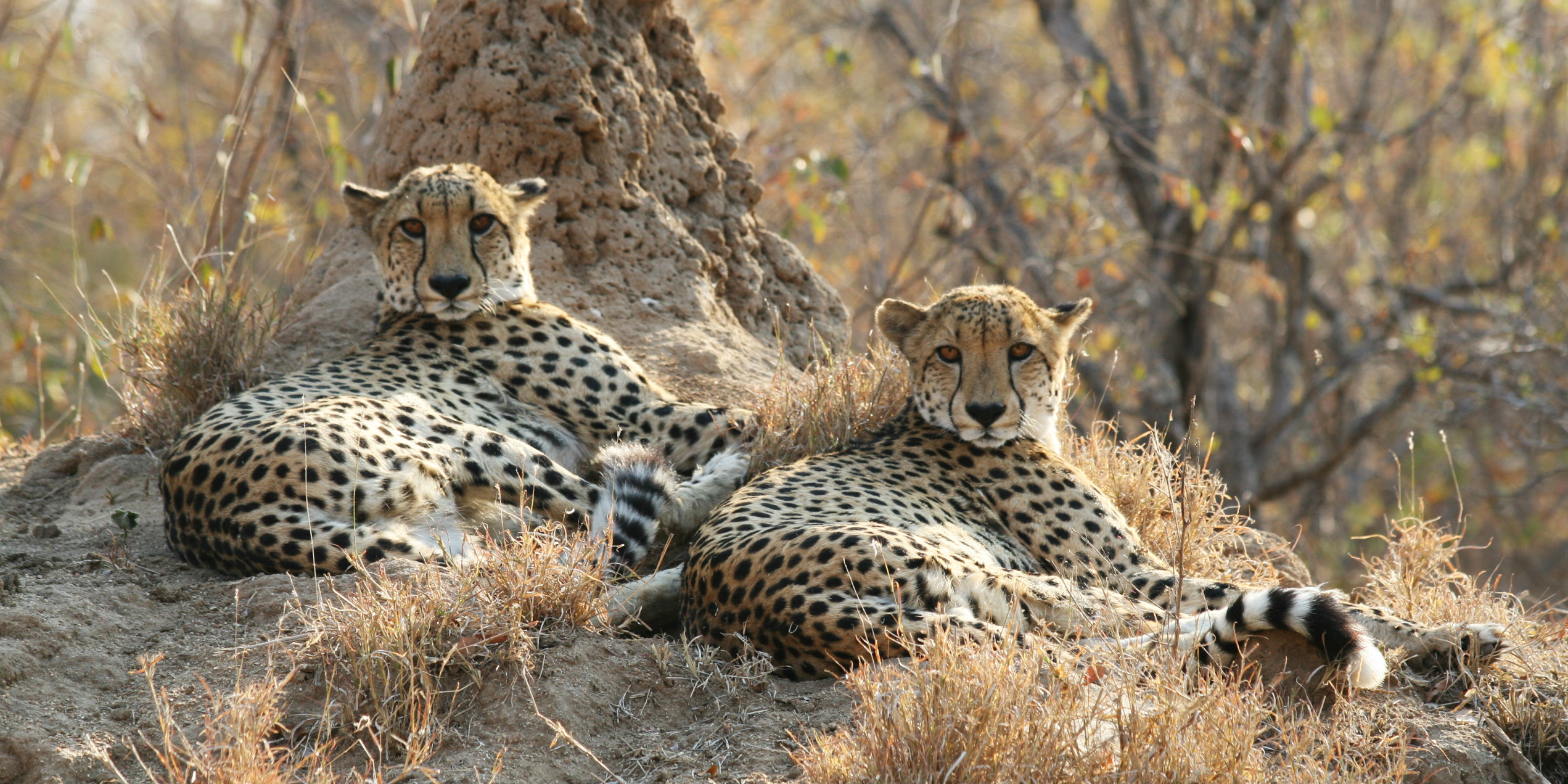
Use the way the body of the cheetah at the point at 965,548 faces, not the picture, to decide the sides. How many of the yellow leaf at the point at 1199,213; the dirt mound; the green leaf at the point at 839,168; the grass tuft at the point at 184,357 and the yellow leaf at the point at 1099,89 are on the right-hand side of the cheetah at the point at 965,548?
0

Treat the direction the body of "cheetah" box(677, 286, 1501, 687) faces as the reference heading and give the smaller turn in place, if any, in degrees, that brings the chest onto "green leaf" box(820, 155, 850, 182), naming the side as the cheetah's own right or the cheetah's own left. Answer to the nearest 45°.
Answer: approximately 45° to the cheetah's own left

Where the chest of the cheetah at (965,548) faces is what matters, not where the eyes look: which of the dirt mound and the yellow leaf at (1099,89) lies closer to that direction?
the yellow leaf

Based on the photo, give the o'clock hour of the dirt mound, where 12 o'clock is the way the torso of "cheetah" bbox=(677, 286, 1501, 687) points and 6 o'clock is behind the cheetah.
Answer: The dirt mound is roughly at 9 o'clock from the cheetah.

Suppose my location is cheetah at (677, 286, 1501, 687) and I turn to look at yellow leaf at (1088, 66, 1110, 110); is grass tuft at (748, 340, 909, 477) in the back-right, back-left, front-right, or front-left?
front-left

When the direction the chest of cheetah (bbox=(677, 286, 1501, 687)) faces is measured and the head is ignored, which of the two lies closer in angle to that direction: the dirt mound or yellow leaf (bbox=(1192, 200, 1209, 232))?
the yellow leaf

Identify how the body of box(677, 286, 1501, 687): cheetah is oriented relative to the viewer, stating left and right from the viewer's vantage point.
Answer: facing away from the viewer and to the right of the viewer

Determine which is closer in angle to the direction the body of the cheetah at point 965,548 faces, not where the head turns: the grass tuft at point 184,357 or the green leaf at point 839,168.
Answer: the green leaf

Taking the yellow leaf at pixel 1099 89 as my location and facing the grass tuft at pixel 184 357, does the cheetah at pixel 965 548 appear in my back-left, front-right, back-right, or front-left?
front-left

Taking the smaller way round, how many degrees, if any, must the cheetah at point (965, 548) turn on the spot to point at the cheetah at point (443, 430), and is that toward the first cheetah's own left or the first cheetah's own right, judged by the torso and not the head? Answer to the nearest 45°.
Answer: approximately 135° to the first cheetah's own left

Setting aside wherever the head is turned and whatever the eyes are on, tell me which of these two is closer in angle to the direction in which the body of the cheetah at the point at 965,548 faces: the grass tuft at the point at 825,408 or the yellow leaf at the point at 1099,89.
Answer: the yellow leaf

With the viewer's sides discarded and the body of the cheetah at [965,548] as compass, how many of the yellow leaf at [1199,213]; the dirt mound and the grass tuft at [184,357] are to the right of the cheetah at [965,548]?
0

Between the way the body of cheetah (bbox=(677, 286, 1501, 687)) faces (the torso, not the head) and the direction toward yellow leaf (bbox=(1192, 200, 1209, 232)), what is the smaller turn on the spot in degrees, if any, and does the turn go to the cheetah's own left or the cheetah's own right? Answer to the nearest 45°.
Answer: approximately 45° to the cheetah's own left

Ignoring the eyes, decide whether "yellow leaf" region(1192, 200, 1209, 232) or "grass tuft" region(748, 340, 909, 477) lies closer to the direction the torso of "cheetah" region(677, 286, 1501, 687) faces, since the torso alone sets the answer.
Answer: the yellow leaf
